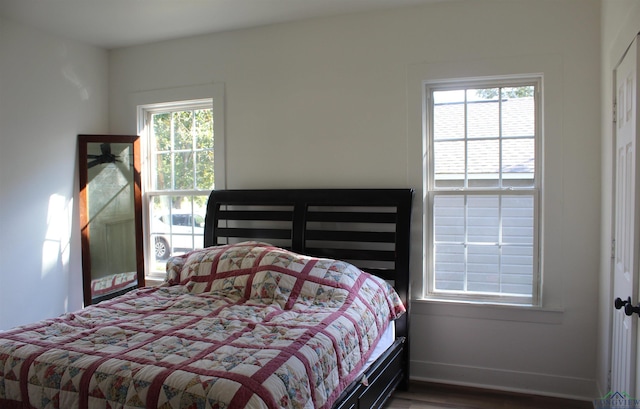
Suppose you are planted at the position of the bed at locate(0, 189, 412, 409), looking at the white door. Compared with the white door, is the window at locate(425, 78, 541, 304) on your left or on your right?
left

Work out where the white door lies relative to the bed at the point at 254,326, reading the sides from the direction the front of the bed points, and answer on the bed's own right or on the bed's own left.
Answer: on the bed's own left

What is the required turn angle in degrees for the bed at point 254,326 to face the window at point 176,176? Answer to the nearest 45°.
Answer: approximately 135° to its right

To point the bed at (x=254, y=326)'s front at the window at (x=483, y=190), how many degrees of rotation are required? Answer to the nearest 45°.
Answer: approximately 135° to its left

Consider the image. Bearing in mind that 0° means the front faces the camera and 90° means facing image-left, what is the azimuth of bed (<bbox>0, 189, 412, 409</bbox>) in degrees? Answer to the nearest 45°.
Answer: approximately 45°

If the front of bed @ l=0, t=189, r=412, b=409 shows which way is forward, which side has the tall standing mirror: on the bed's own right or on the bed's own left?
on the bed's own right
